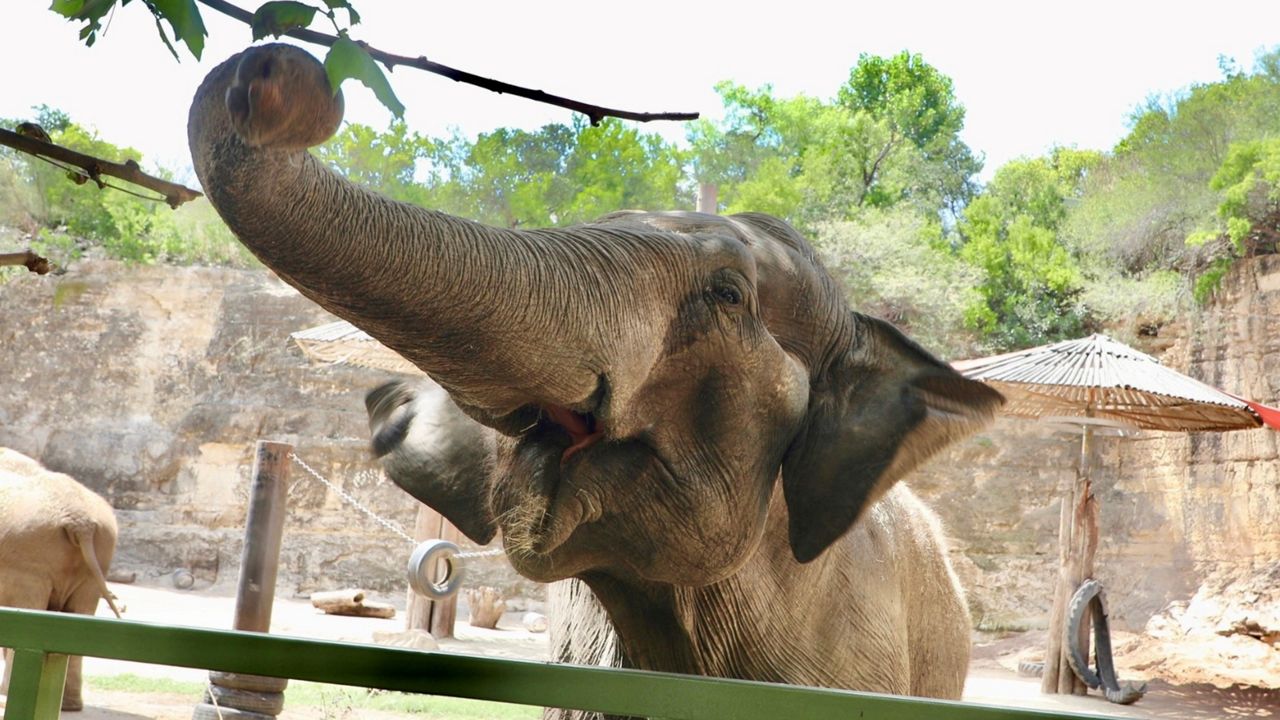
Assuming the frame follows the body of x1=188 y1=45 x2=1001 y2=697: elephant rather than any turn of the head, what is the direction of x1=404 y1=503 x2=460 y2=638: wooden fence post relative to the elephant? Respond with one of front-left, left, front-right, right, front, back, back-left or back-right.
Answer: back-right

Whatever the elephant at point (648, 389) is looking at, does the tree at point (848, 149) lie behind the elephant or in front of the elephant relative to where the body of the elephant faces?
behind

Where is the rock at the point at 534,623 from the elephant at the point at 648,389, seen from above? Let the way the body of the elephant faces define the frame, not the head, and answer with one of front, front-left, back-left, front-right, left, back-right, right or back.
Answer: back-right

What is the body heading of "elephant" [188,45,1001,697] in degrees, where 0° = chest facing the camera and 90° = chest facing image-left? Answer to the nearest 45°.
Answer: approximately 45°

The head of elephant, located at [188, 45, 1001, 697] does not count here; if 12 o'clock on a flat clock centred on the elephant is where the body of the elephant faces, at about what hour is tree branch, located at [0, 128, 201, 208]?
The tree branch is roughly at 1 o'clock from the elephant.

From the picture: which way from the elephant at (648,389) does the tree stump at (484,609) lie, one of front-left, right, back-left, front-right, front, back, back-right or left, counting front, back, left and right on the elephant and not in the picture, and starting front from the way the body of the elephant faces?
back-right
